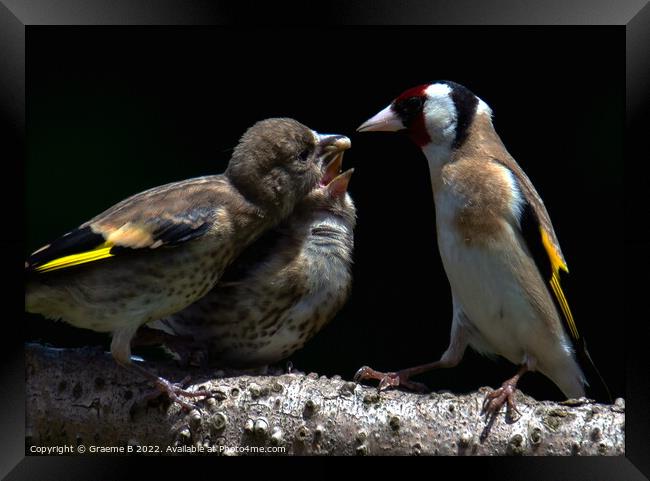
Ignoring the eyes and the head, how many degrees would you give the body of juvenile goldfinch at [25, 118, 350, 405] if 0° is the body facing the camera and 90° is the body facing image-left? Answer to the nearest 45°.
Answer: approximately 270°

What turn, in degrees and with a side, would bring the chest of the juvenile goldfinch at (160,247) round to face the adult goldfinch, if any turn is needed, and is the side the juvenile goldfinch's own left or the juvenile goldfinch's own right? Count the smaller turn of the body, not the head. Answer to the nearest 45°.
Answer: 0° — it already faces it
